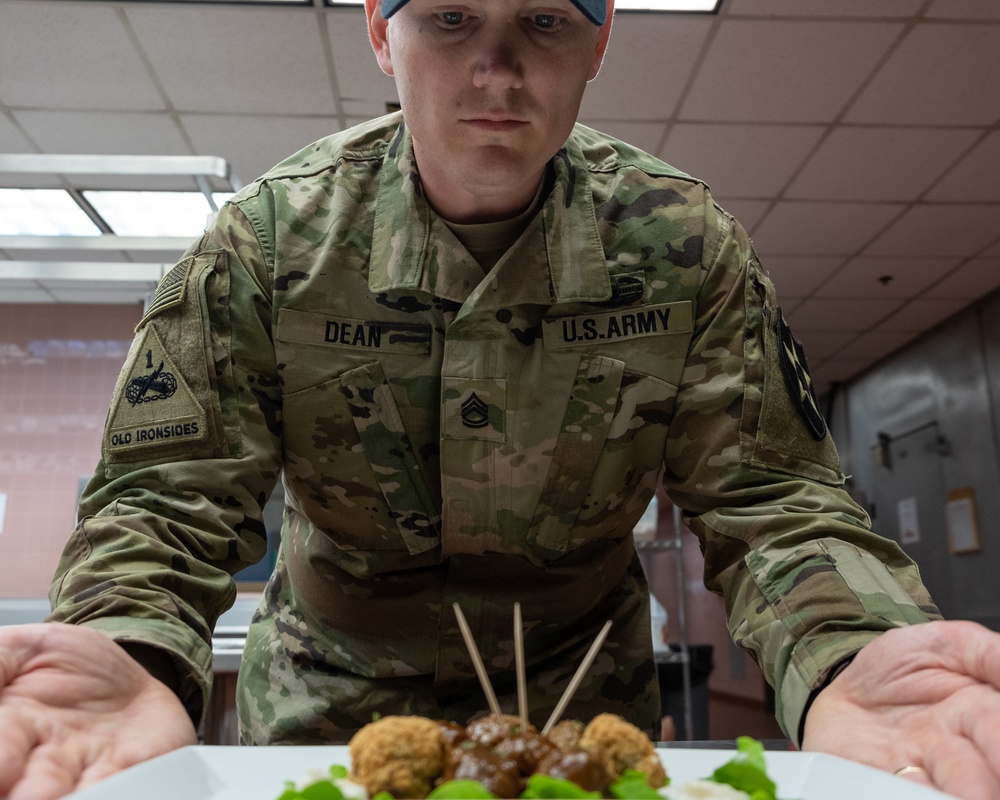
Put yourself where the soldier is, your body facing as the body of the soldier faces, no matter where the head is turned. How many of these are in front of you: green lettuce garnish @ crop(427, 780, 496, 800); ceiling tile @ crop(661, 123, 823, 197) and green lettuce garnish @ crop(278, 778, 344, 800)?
2

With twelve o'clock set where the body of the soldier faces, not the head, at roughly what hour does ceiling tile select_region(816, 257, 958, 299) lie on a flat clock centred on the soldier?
The ceiling tile is roughly at 7 o'clock from the soldier.

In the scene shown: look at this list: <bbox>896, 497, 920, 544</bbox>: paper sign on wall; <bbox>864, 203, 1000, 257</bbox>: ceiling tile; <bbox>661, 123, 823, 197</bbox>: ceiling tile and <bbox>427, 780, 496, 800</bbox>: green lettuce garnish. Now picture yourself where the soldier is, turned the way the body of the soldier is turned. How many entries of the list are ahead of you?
1

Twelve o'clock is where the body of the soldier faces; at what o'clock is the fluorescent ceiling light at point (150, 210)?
The fluorescent ceiling light is roughly at 5 o'clock from the soldier.

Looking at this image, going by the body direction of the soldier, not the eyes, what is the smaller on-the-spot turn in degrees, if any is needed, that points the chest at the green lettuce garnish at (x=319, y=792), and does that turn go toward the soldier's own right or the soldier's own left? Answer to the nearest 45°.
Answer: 0° — they already face it

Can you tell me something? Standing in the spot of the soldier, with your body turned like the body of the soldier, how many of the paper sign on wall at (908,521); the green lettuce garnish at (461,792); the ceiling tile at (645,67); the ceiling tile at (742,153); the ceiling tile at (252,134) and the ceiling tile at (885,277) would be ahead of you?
1

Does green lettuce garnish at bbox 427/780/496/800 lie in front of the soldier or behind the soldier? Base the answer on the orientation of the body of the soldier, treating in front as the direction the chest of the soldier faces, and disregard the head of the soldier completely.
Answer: in front

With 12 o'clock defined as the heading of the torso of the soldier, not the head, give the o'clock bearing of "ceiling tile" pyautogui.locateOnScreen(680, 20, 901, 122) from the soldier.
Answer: The ceiling tile is roughly at 7 o'clock from the soldier.

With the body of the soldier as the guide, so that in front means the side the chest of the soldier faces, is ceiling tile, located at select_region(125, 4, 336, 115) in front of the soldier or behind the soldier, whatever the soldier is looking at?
behind

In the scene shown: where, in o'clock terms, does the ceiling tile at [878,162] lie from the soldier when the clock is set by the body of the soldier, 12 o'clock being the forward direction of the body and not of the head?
The ceiling tile is roughly at 7 o'clock from the soldier.

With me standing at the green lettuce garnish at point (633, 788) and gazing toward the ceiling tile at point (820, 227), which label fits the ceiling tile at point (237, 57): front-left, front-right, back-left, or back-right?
front-left

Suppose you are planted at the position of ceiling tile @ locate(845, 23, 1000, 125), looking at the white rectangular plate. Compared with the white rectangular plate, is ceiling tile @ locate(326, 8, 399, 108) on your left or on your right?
right

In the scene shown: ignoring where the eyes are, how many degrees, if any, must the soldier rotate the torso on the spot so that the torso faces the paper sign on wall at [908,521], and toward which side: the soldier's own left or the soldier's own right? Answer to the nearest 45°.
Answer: approximately 135° to the soldier's own left

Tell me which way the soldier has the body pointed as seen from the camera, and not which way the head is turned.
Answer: toward the camera

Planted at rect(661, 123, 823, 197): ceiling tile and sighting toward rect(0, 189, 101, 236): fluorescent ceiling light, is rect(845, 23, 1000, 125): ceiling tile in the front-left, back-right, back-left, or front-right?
back-left

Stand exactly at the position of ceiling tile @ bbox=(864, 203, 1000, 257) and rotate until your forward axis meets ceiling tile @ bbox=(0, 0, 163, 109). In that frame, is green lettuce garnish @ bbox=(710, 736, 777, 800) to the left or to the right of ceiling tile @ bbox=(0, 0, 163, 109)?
left

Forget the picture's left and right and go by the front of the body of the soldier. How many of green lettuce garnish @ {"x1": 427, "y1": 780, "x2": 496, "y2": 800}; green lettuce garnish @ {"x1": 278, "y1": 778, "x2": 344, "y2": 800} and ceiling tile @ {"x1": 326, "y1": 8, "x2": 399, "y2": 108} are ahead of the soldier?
2

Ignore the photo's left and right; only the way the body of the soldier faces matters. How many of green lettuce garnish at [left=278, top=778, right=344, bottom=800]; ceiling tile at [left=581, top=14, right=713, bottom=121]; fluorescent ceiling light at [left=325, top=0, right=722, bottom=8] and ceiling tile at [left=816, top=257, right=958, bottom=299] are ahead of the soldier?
1
